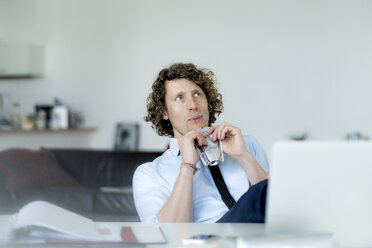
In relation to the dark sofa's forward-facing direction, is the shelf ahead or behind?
behind

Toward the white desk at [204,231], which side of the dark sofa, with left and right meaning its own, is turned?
front

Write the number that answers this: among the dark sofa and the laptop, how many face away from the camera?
1

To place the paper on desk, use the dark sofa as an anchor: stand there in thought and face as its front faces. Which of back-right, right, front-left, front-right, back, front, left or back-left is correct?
front

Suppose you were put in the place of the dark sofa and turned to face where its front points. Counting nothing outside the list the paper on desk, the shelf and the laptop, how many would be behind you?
1

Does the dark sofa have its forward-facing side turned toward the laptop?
yes

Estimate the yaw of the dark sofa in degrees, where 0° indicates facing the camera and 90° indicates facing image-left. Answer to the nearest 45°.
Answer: approximately 0°

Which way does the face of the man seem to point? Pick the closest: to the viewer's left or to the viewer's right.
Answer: to the viewer's right

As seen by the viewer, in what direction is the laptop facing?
away from the camera

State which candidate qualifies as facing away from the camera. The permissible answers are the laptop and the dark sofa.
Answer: the laptop

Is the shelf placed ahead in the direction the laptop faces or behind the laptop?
ahead
